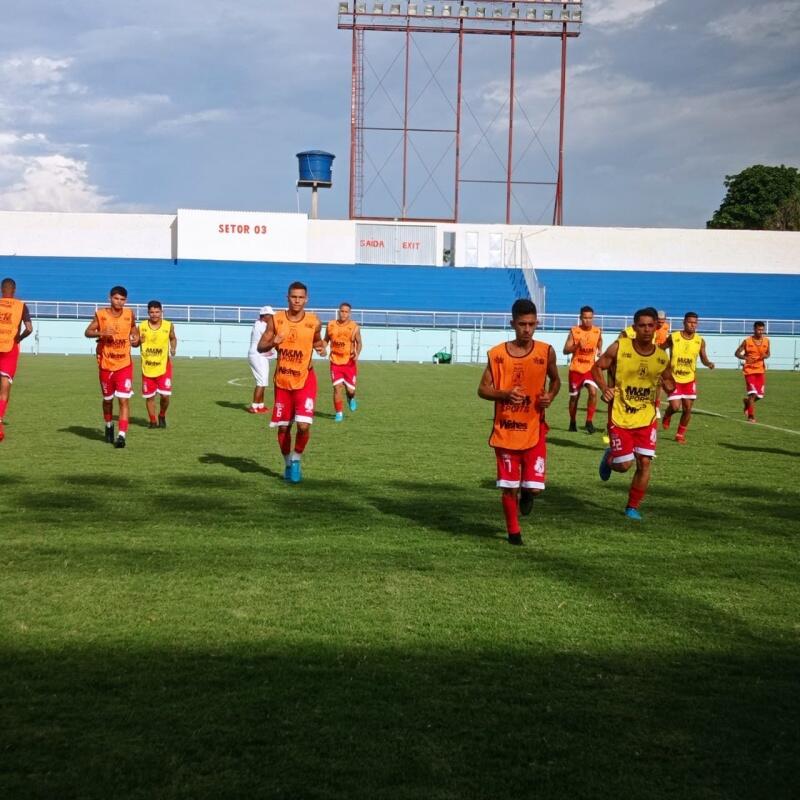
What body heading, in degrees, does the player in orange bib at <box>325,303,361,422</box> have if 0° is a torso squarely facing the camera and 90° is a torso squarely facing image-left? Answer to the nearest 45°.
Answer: approximately 0°

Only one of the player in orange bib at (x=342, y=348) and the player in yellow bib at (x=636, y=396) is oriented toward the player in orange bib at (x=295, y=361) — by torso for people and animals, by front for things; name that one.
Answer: the player in orange bib at (x=342, y=348)

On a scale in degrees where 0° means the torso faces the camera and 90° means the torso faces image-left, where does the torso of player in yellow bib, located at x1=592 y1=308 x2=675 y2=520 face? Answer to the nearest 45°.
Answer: approximately 0°

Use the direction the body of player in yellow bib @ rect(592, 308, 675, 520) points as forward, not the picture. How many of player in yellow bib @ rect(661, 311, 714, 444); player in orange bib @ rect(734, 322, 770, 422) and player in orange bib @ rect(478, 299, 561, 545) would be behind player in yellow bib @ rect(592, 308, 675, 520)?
2

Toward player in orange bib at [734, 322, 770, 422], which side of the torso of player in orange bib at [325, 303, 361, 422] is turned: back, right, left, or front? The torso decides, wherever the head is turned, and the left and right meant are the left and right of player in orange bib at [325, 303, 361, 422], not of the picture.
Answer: left

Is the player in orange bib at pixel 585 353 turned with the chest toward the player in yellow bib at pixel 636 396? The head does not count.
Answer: yes

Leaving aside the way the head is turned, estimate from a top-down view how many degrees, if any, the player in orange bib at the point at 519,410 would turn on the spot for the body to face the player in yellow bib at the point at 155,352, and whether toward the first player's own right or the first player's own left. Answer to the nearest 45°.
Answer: approximately 135° to the first player's own right

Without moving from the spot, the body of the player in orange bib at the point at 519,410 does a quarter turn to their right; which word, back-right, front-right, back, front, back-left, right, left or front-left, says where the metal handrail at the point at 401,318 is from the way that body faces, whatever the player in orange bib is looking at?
right
